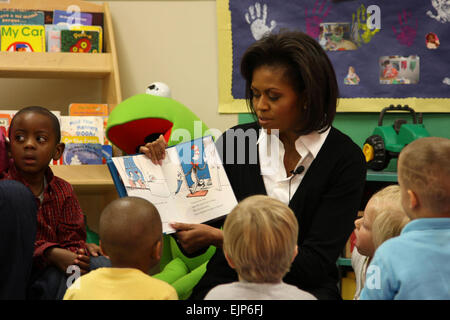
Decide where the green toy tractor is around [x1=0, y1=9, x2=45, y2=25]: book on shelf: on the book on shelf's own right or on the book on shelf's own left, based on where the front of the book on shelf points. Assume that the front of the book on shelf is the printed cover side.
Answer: on the book on shelf's own left

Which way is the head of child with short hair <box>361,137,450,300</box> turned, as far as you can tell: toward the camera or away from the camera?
away from the camera

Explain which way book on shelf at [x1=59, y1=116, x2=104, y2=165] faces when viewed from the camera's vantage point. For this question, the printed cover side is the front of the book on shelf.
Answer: facing the viewer

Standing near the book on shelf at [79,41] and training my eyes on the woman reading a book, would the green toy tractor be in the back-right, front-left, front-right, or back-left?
front-left

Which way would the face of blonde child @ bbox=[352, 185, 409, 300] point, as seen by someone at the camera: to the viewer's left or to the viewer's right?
to the viewer's left

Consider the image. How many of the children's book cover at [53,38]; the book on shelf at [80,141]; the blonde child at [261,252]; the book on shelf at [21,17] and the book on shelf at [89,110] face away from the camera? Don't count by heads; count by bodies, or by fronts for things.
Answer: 1

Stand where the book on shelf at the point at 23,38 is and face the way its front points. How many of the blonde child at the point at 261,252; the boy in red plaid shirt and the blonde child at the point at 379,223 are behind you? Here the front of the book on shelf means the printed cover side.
0

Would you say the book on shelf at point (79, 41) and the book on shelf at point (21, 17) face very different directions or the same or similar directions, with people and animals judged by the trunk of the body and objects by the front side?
same or similar directions

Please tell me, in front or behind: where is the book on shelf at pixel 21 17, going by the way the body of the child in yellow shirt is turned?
in front

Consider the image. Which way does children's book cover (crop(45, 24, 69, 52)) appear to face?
toward the camera

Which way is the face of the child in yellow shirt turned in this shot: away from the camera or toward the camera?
away from the camera

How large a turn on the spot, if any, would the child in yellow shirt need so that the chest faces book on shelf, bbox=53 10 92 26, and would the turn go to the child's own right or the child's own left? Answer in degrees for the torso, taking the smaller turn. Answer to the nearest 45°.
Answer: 0° — they already face it

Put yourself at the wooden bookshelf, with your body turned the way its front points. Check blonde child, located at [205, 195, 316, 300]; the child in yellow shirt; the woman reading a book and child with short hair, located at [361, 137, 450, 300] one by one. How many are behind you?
0

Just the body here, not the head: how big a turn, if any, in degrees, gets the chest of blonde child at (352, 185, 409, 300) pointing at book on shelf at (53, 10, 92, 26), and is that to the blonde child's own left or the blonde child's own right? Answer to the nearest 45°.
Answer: approximately 45° to the blonde child's own right

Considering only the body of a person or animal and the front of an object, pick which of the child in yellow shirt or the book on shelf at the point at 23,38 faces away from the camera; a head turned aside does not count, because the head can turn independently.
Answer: the child in yellow shirt

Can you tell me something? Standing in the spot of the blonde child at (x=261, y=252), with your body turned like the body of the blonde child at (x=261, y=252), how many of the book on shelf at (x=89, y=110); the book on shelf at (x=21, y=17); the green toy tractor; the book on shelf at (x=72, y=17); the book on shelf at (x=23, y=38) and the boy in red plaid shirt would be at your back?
0
